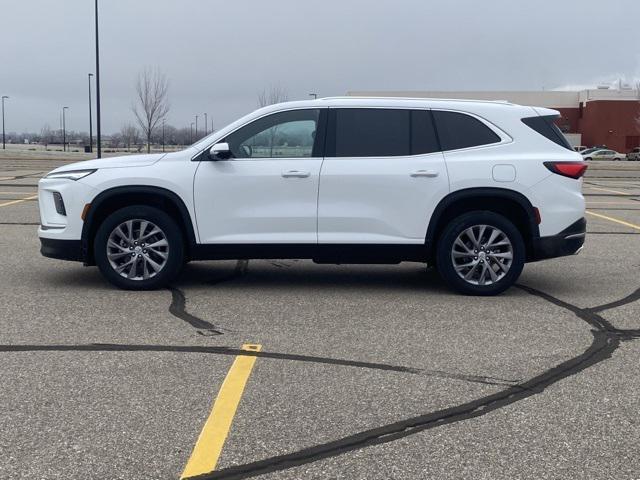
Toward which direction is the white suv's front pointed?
to the viewer's left
